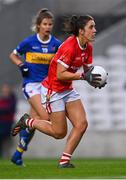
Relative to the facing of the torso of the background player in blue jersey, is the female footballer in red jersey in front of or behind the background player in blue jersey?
in front

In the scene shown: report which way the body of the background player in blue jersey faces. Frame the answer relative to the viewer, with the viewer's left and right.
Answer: facing the viewer and to the right of the viewer

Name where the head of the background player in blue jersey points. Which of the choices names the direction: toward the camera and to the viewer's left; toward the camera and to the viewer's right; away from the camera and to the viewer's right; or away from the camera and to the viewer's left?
toward the camera and to the viewer's right

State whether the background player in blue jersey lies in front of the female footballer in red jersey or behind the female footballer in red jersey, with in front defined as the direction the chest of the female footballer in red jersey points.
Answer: behind
